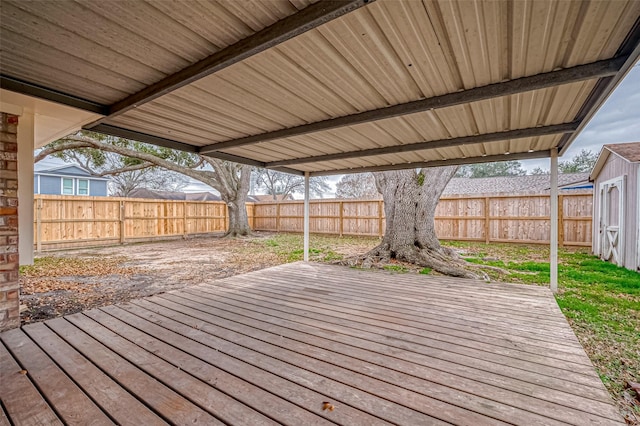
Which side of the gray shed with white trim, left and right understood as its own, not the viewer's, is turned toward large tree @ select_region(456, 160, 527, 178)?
right

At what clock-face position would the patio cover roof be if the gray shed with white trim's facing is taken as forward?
The patio cover roof is roughly at 11 o'clock from the gray shed with white trim.

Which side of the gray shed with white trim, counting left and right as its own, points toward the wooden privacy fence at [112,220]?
front

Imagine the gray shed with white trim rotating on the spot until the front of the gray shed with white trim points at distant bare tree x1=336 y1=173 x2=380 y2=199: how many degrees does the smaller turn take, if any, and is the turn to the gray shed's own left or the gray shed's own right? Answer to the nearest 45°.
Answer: approximately 90° to the gray shed's own right

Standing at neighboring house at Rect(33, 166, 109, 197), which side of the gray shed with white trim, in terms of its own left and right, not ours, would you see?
front

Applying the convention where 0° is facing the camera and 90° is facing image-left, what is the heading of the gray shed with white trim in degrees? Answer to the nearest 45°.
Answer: approximately 45°

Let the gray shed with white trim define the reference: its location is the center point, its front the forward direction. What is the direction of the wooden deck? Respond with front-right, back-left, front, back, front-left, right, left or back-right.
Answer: front-left

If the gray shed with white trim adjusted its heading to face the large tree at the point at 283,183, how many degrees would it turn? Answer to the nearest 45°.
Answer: approximately 45° to its right

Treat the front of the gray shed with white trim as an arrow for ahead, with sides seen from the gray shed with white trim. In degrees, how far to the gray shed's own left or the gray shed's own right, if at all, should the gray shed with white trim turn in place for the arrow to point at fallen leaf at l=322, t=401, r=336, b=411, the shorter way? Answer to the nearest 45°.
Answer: approximately 45° to the gray shed's own left

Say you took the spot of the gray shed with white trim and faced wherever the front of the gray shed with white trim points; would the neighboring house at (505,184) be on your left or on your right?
on your right
